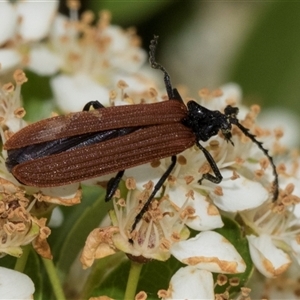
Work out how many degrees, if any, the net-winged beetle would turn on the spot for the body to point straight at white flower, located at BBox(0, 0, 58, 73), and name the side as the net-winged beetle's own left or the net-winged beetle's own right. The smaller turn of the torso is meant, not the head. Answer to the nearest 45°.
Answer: approximately 135° to the net-winged beetle's own left

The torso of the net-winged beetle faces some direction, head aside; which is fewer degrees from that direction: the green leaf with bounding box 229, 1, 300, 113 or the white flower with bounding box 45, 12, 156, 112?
the green leaf

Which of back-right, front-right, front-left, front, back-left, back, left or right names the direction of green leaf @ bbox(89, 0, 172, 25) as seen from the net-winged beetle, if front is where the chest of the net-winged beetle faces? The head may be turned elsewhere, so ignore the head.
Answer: left

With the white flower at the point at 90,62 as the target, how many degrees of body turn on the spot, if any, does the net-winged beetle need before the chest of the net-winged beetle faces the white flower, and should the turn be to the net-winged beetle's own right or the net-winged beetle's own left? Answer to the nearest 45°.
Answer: approximately 90° to the net-winged beetle's own left

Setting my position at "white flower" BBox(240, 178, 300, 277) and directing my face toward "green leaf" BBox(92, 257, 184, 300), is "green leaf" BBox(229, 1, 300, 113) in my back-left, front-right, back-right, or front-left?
back-right

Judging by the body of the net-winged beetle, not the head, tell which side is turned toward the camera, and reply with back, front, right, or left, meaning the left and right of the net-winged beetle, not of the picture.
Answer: right
